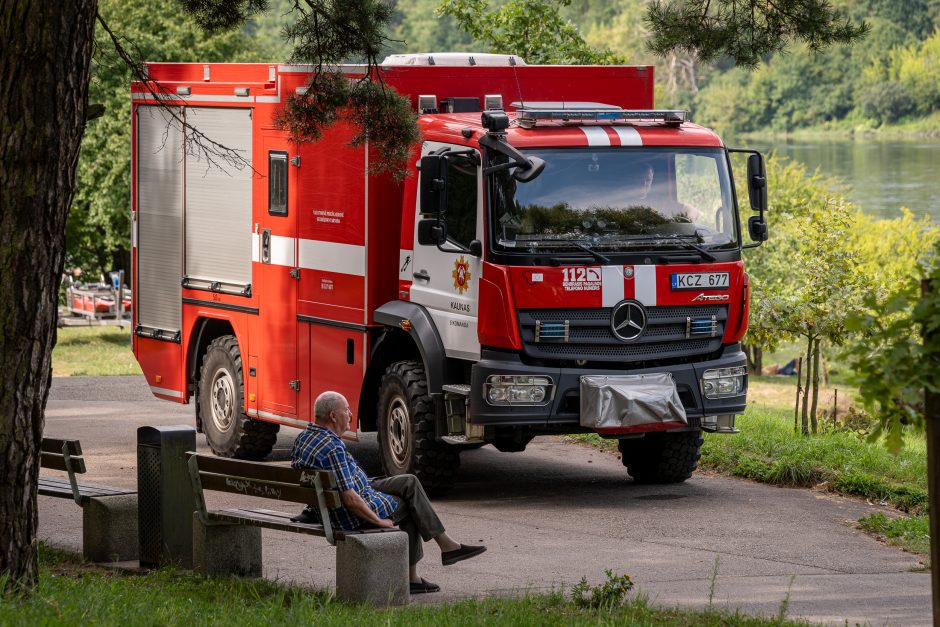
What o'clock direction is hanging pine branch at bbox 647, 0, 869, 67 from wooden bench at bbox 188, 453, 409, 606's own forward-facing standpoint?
The hanging pine branch is roughly at 12 o'clock from the wooden bench.

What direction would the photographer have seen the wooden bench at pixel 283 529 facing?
facing away from the viewer and to the right of the viewer

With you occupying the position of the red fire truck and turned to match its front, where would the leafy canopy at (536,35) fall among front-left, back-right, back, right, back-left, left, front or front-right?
back-left

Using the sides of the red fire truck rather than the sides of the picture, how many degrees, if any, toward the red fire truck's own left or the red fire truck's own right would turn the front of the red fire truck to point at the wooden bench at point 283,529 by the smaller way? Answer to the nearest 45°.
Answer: approximately 45° to the red fire truck's own right

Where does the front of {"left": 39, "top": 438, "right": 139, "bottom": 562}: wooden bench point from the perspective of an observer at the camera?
facing away from the viewer and to the right of the viewer

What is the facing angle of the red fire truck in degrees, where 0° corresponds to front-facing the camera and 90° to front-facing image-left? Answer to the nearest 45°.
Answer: approximately 315°

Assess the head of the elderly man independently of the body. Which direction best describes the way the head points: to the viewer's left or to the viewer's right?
to the viewer's right

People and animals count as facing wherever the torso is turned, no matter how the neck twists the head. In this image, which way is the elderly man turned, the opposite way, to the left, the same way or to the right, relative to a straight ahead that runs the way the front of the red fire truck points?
to the left
